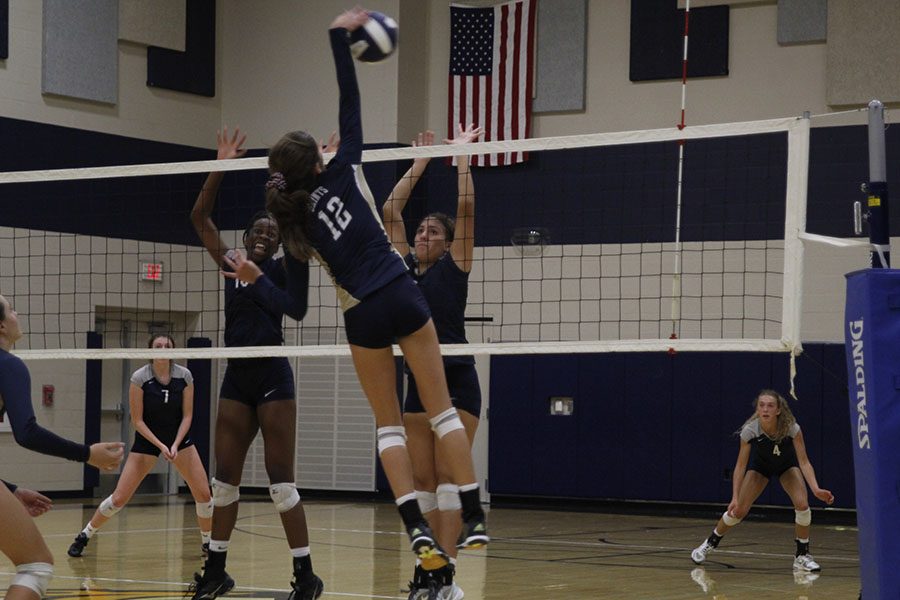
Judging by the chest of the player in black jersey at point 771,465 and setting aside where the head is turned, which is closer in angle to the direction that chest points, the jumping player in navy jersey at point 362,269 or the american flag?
the jumping player in navy jersey

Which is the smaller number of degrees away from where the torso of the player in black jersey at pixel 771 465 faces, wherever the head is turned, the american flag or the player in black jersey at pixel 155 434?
the player in black jersey

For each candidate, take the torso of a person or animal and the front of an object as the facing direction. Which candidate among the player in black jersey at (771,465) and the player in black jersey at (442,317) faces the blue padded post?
the player in black jersey at (771,465)

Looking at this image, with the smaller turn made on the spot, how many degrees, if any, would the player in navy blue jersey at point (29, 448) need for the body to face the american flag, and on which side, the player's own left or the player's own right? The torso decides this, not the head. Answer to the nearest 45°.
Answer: approximately 45° to the player's own left

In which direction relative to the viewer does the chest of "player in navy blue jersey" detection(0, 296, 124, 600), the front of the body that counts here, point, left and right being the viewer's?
facing to the right of the viewer

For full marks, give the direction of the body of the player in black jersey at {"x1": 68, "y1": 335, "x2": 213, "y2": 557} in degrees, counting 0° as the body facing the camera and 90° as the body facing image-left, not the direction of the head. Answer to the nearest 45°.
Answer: approximately 0°

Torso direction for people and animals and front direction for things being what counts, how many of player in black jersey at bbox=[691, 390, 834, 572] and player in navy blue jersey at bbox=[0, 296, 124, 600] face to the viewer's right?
1

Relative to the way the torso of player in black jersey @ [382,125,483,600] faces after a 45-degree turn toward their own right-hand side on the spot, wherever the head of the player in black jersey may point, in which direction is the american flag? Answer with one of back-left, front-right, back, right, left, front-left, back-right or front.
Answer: right

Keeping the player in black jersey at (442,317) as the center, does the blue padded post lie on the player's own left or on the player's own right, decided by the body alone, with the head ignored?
on the player's own left

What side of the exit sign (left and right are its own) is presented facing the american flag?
left

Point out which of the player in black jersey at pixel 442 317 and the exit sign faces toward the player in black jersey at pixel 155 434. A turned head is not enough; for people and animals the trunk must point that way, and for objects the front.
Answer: the exit sign

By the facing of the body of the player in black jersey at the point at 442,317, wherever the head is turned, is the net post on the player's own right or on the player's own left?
on the player's own left

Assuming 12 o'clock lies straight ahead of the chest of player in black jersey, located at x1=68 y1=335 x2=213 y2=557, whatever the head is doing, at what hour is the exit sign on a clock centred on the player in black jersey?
The exit sign is roughly at 6 o'clock from the player in black jersey.

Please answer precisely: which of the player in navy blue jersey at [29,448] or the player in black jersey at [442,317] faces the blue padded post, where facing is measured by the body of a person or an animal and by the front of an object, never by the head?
the player in navy blue jersey at [29,448]

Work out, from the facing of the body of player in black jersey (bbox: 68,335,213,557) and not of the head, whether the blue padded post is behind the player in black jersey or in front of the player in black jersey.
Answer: in front
